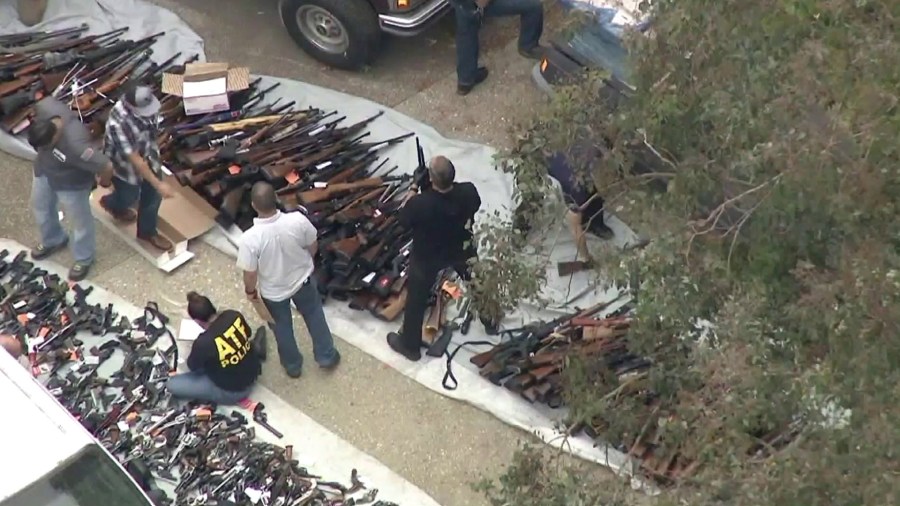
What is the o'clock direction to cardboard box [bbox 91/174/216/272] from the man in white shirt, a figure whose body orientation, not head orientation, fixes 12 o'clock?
The cardboard box is roughly at 11 o'clock from the man in white shirt.

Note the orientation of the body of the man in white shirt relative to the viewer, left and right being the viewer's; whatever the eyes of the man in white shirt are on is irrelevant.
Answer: facing away from the viewer

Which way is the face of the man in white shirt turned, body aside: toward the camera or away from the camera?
away from the camera

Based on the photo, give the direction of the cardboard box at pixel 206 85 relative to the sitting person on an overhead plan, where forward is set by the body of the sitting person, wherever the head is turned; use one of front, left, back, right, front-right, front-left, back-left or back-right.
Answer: front-right

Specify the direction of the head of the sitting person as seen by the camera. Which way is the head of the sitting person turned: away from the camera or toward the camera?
away from the camera

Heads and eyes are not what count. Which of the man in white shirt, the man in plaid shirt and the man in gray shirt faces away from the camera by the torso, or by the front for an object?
the man in white shirt

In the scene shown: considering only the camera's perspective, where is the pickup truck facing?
facing the viewer and to the right of the viewer

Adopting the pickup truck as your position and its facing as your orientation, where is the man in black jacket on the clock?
The man in black jacket is roughly at 1 o'clock from the pickup truck.

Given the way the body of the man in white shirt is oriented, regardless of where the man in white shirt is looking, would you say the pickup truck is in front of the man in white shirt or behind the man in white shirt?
in front

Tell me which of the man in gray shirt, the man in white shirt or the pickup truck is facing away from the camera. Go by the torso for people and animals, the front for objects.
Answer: the man in white shirt

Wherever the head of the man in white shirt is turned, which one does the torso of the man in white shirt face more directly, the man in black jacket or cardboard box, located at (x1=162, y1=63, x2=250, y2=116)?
the cardboard box

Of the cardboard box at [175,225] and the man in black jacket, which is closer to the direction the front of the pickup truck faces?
the man in black jacket

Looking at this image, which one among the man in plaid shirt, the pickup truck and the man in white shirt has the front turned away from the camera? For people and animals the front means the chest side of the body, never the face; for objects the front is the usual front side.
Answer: the man in white shirt
